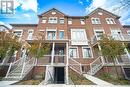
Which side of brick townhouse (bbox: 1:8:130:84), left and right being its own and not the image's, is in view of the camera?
front
